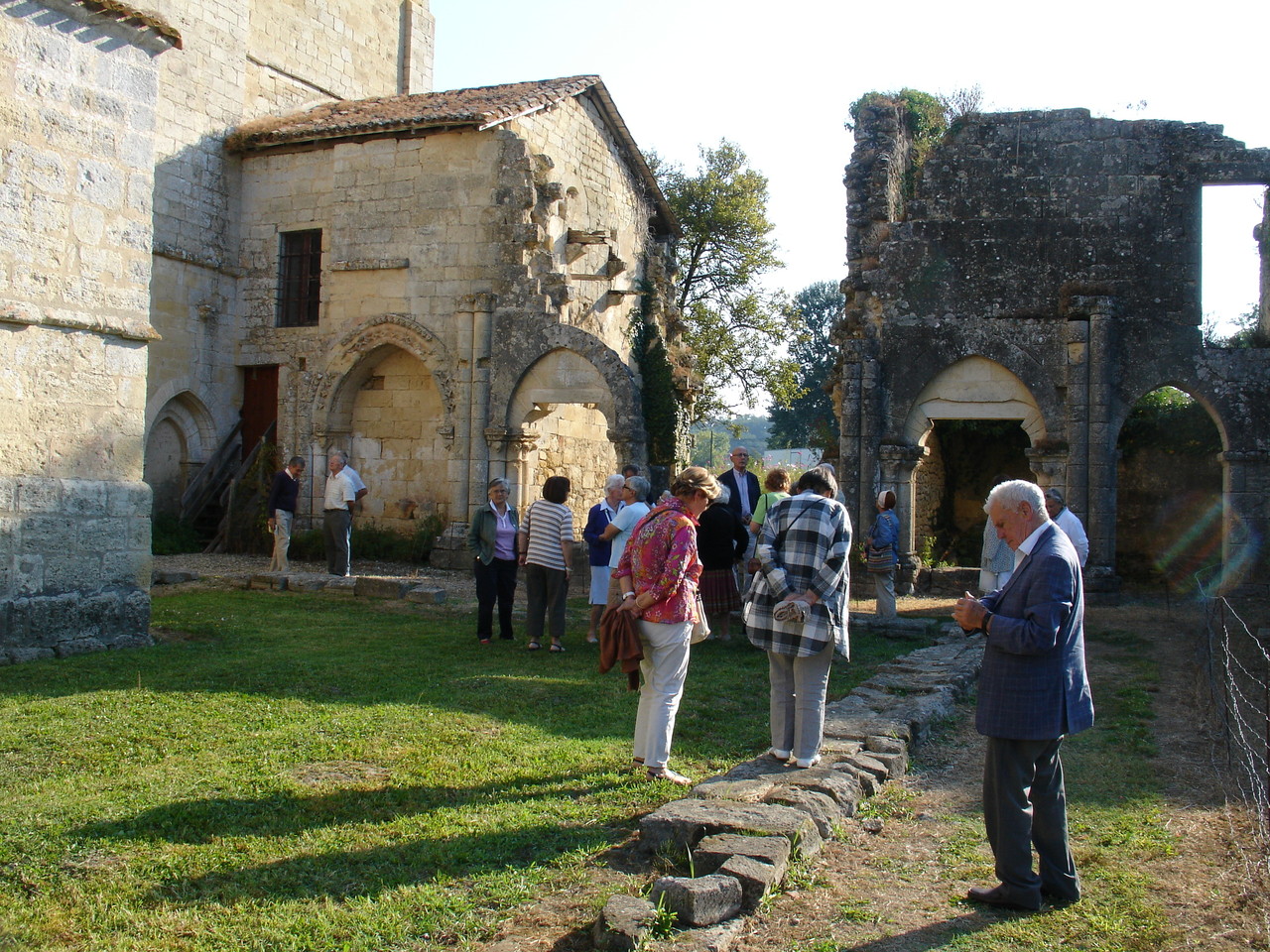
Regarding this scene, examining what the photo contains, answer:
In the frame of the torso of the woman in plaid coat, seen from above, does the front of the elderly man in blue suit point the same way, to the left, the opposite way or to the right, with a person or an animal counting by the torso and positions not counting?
to the left

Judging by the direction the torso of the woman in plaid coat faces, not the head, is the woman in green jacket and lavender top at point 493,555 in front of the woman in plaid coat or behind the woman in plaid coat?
in front

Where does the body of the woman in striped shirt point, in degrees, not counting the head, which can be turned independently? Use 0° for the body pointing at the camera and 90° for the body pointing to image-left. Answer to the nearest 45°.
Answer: approximately 180°

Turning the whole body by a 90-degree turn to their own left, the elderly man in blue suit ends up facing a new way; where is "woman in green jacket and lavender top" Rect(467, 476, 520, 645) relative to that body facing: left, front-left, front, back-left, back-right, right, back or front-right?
back-right

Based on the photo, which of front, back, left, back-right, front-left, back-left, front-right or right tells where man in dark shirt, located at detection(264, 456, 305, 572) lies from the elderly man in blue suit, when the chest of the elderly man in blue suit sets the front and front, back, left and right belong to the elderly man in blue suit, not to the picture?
front-right

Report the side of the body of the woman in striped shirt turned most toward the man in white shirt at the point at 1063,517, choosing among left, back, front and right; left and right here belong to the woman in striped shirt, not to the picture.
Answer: right

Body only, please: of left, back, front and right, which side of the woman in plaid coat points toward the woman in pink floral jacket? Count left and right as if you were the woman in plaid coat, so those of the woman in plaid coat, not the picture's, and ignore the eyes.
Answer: left

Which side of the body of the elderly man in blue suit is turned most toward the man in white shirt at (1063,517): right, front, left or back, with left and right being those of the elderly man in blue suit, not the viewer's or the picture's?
right

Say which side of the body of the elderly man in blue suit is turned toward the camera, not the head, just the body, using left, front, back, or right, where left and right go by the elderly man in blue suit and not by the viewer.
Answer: left

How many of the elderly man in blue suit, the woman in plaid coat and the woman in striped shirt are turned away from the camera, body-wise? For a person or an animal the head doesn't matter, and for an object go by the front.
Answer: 2

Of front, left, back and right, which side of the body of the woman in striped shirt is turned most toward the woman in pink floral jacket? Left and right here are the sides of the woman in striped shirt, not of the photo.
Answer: back

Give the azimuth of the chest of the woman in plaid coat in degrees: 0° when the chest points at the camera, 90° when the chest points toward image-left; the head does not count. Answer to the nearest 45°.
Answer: approximately 180°

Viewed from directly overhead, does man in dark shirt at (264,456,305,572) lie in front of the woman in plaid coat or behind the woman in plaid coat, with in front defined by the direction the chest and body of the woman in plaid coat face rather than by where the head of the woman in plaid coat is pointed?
in front
